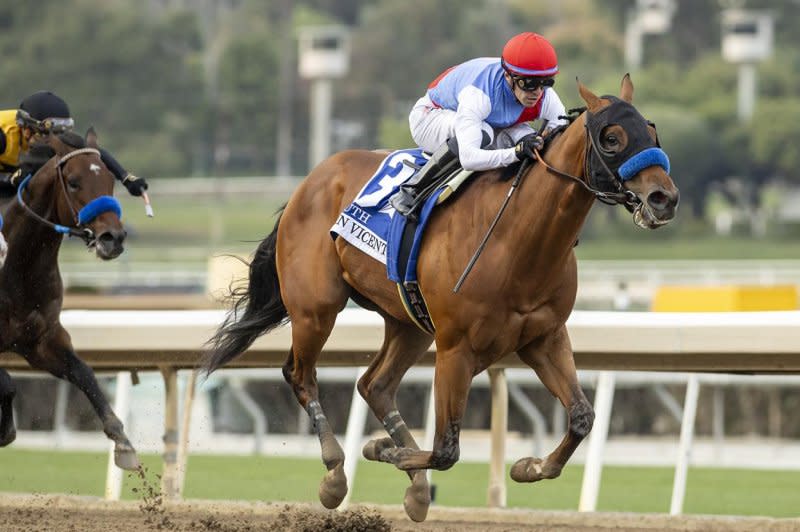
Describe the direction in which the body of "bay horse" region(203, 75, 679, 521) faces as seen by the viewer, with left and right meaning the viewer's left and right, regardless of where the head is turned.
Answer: facing the viewer and to the right of the viewer

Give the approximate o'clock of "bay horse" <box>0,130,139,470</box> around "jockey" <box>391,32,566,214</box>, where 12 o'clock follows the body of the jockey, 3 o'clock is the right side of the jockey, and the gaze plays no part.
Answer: The bay horse is roughly at 5 o'clock from the jockey.

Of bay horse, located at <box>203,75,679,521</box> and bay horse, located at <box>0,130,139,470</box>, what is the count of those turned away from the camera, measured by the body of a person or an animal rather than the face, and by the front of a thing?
0

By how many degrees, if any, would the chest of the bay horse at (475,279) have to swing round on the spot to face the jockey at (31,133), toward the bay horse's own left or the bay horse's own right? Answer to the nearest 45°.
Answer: approximately 180°

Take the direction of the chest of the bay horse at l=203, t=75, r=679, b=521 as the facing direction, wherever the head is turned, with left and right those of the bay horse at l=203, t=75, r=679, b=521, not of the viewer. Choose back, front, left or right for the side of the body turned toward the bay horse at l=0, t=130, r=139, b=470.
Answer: back

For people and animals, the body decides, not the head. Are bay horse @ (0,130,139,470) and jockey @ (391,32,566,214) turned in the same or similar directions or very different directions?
same or similar directions

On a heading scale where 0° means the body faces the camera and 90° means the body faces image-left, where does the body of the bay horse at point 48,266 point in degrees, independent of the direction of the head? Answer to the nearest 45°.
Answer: approximately 315°

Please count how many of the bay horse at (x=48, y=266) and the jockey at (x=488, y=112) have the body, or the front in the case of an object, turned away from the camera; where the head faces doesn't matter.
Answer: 0
